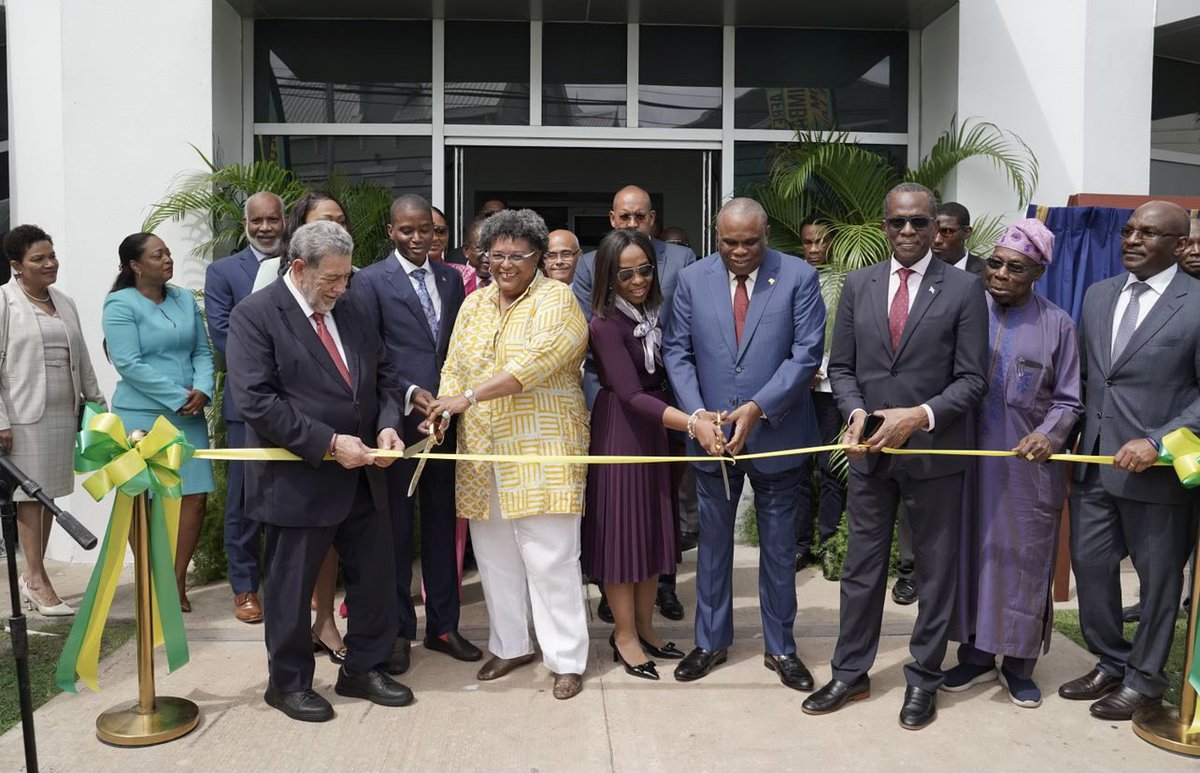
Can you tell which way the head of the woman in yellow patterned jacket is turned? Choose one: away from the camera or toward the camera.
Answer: toward the camera

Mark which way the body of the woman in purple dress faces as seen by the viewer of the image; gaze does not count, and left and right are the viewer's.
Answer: facing the viewer and to the right of the viewer

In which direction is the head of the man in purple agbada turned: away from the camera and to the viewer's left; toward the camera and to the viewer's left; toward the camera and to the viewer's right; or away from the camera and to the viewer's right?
toward the camera and to the viewer's left

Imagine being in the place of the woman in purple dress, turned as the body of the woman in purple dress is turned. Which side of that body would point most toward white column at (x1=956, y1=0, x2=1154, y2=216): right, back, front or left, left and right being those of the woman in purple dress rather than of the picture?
left

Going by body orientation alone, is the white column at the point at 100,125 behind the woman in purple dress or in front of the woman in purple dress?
behind

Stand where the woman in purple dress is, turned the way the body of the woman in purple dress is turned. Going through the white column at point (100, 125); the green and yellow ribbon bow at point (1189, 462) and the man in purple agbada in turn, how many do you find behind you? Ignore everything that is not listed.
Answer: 1

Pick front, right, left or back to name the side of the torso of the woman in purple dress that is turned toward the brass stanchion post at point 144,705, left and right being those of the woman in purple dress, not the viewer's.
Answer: right

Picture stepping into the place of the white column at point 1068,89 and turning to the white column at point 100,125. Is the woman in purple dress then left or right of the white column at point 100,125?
left

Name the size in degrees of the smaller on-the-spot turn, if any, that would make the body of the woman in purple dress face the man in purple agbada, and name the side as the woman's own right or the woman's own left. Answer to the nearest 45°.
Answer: approximately 45° to the woman's own left

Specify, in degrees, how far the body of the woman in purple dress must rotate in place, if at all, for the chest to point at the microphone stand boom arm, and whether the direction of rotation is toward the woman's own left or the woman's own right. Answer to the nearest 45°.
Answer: approximately 90° to the woman's own right

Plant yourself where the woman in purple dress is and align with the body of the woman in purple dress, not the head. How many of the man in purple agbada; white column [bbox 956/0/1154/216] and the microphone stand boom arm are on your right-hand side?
1

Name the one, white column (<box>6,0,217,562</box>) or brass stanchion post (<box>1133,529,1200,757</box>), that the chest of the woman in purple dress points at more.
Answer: the brass stanchion post

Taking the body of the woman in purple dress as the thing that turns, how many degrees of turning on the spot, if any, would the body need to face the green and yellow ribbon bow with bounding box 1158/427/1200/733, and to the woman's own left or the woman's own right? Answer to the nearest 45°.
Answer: approximately 45° to the woman's own left

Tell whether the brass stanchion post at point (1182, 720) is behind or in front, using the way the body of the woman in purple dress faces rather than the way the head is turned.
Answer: in front

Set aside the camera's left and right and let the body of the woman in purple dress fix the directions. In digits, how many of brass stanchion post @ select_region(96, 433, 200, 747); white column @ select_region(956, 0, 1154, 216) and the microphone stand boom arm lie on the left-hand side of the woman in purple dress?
1

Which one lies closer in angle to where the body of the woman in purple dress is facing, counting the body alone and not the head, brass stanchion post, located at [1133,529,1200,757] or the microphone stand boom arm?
the brass stanchion post

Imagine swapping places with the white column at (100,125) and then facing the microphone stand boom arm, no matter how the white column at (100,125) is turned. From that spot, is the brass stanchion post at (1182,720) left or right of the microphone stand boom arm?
left
